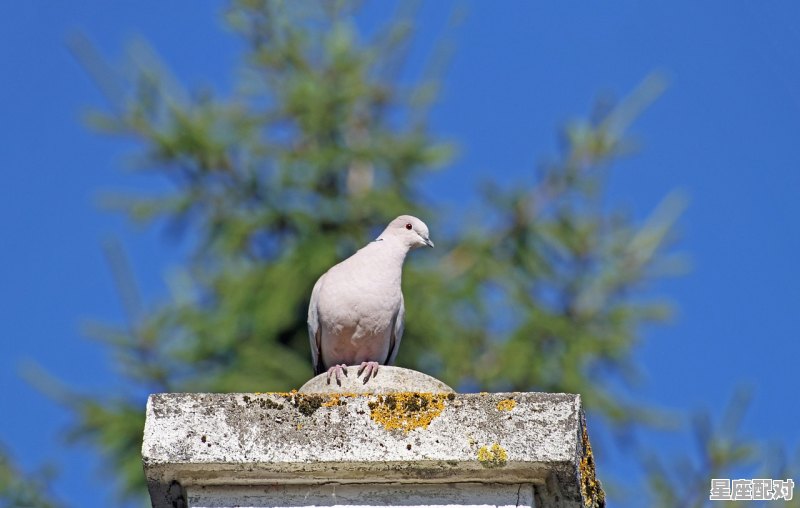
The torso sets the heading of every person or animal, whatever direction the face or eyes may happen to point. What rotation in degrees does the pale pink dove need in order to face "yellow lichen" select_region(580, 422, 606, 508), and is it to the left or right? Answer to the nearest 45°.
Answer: approximately 45° to its left

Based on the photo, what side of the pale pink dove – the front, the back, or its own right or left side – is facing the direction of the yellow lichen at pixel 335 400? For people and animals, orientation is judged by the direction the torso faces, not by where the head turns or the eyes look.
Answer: front

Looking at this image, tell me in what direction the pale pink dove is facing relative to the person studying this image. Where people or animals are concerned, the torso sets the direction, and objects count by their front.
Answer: facing the viewer
